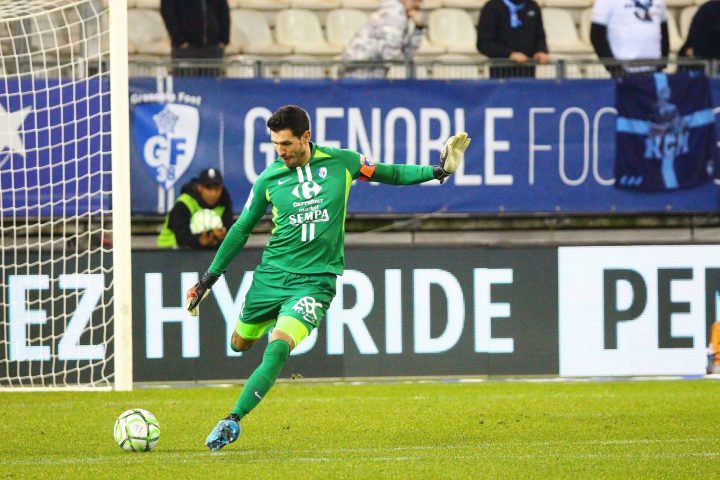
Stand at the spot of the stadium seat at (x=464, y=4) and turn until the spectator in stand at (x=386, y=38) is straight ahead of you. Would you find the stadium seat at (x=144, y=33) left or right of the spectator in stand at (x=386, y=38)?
right

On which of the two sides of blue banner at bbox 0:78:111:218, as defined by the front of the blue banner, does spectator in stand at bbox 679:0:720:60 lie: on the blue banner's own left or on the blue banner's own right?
on the blue banner's own left

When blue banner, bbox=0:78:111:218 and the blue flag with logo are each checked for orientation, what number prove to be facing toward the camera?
2

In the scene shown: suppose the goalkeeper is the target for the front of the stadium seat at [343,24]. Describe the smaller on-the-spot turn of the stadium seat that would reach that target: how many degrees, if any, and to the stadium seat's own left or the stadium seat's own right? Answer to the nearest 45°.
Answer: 0° — it already faces them

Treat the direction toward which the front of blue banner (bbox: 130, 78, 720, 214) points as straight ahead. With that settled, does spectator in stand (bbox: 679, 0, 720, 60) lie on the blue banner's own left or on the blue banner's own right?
on the blue banner's own left

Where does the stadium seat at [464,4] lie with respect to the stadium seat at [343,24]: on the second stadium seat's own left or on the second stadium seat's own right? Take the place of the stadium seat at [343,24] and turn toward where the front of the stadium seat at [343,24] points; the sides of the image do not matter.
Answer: on the second stadium seat's own left
